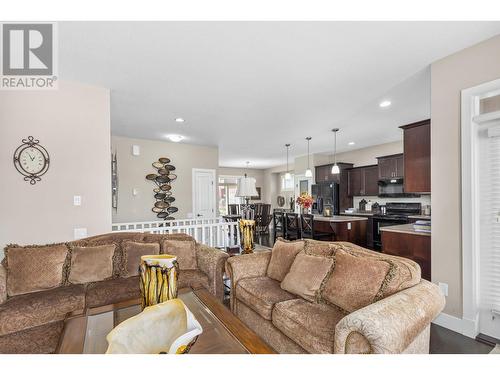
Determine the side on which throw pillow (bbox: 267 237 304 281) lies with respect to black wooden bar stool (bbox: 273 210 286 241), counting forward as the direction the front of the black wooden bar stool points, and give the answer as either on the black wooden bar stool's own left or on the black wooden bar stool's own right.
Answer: on the black wooden bar stool's own right

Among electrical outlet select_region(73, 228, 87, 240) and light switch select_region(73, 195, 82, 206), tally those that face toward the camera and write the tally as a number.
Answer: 2

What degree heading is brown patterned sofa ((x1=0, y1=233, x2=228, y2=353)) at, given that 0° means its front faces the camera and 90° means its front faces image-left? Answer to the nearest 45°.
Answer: approximately 315°

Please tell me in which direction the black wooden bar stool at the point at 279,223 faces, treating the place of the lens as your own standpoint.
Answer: facing away from the viewer and to the right of the viewer

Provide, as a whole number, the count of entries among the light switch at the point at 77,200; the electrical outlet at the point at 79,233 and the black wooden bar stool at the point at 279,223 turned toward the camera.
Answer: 2

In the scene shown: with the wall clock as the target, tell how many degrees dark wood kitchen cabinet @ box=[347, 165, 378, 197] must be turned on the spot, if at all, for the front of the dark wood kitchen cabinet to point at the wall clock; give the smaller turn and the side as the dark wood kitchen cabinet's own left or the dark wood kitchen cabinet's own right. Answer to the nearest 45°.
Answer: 0° — it already faces it

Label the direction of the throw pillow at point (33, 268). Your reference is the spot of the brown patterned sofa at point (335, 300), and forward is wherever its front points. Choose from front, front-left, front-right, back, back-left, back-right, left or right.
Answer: front-right

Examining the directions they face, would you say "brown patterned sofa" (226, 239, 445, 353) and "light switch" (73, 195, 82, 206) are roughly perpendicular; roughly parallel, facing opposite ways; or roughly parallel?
roughly perpendicular

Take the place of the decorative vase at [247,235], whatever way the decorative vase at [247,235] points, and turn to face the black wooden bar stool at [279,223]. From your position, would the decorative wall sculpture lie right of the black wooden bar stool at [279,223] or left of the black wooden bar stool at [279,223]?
left

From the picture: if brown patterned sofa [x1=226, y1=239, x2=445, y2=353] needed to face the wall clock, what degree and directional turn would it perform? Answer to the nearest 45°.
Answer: approximately 45° to its right

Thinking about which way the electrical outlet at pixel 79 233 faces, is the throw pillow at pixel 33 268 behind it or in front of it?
in front

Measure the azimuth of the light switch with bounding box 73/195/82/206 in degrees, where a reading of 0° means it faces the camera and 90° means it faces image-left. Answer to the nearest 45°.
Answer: approximately 0°

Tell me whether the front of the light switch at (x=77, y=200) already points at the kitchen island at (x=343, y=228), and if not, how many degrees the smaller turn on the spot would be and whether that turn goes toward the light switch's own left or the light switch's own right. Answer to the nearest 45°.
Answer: approximately 90° to the light switch's own left

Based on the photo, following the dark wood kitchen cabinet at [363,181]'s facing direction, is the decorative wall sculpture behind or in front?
in front

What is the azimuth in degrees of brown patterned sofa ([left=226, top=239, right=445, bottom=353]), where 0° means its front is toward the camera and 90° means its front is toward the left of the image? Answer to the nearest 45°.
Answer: approximately 45°
